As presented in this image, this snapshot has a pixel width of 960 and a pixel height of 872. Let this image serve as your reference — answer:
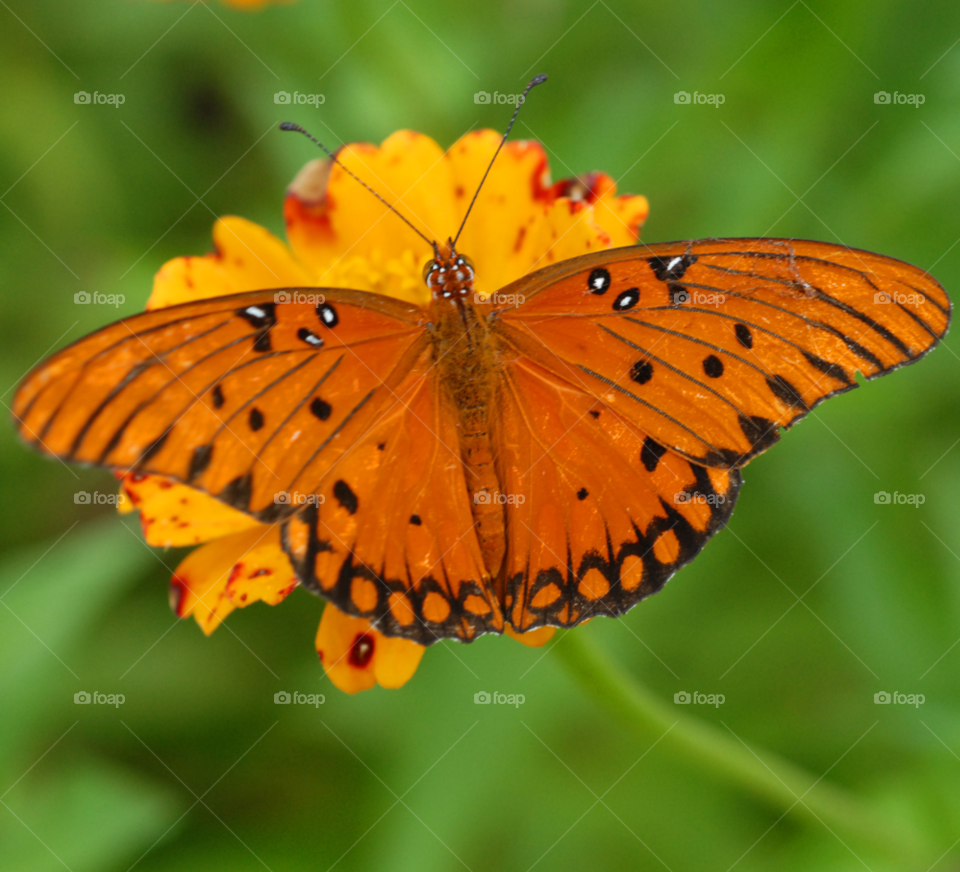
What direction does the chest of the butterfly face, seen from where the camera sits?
away from the camera
